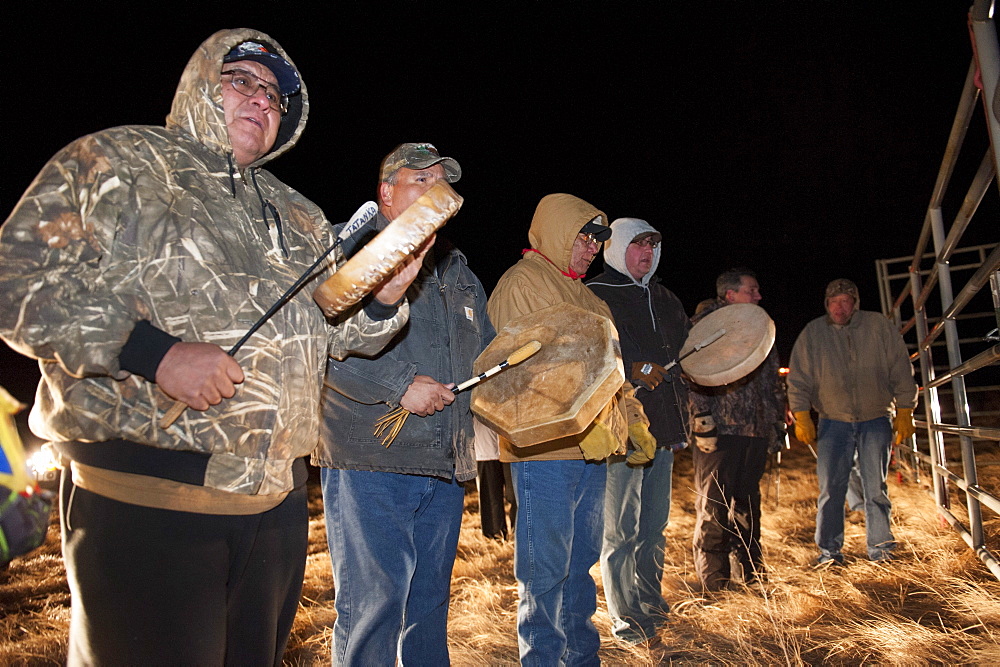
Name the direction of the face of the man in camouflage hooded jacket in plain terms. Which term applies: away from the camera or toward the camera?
toward the camera

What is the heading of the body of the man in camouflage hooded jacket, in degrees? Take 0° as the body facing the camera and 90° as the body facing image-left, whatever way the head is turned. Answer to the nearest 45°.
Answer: approximately 315°

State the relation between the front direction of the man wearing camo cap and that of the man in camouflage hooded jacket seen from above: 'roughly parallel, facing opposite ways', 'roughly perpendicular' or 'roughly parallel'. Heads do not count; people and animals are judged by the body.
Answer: roughly parallel

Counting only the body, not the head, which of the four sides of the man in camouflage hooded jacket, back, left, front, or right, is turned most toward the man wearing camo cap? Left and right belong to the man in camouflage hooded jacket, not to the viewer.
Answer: left

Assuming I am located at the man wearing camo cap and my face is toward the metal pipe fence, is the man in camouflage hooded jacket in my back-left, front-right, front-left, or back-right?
back-right

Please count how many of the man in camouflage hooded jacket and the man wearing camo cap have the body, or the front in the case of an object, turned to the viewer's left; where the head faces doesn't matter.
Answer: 0

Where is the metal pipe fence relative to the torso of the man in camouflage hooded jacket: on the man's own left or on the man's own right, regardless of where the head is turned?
on the man's own left

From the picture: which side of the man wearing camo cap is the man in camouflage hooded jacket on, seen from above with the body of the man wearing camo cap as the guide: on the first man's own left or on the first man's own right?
on the first man's own right

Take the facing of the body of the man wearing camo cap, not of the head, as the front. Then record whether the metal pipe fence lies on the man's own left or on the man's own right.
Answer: on the man's own left
